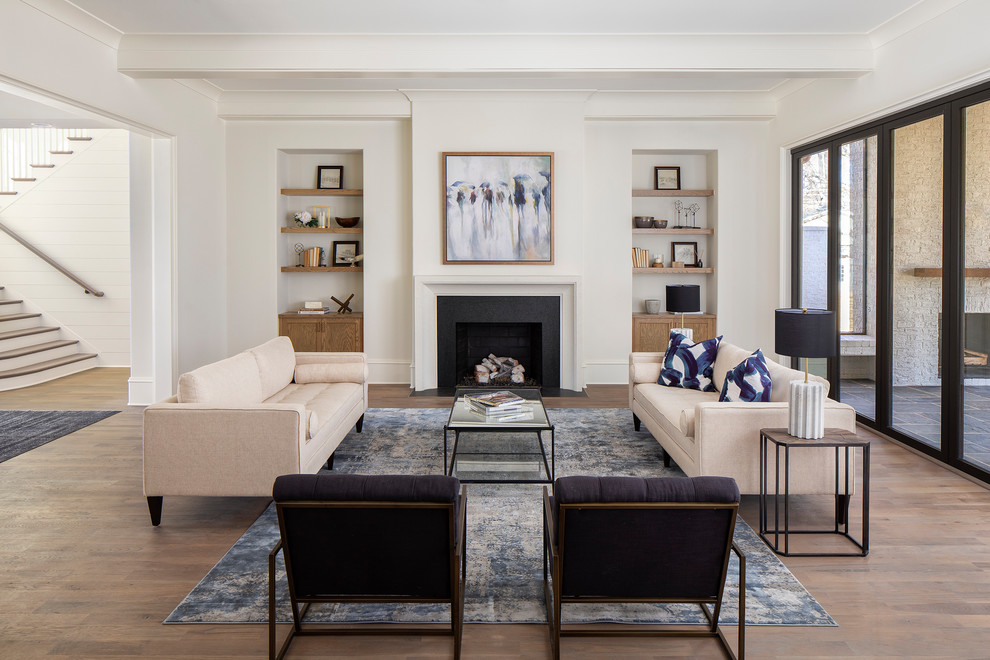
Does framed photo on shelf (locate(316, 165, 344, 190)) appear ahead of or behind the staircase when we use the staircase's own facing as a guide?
ahead

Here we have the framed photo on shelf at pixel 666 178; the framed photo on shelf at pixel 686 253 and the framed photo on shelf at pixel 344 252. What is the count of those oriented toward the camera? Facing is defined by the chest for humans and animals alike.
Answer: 3

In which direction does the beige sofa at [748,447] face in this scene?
to the viewer's left

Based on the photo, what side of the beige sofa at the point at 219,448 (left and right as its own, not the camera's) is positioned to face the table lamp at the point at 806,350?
front

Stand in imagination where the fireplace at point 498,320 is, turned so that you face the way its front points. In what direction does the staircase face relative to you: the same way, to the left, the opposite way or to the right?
to the left

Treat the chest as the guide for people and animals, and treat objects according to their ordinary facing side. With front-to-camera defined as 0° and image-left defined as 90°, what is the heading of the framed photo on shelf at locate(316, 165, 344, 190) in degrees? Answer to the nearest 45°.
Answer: approximately 0°

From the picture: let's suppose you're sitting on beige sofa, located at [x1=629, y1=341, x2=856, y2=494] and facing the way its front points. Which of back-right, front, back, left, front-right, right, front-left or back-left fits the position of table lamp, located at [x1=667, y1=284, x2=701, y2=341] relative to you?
right

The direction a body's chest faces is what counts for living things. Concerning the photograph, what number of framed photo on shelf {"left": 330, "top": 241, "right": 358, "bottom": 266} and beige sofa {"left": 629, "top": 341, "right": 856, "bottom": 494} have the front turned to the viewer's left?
1

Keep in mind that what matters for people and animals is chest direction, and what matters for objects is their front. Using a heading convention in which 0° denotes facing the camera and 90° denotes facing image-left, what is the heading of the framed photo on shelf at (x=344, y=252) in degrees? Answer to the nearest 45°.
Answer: approximately 0°

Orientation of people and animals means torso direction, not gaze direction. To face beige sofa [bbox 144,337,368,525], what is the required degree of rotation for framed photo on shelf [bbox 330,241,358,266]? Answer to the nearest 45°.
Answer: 0° — it already faces it
